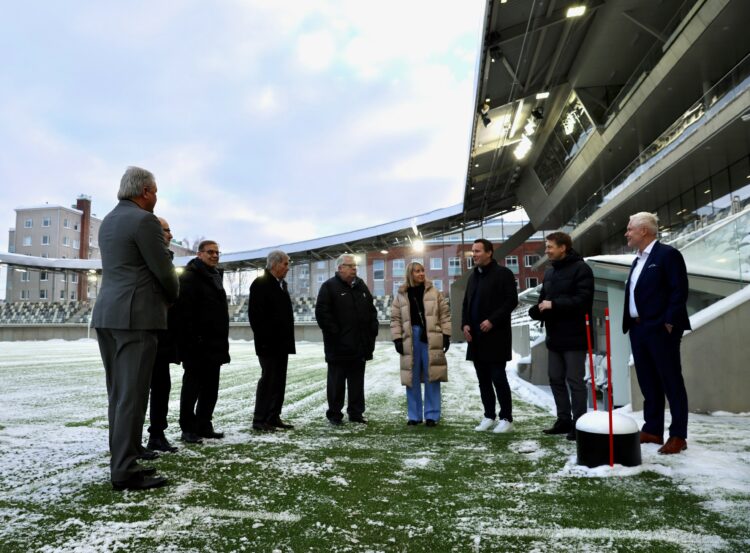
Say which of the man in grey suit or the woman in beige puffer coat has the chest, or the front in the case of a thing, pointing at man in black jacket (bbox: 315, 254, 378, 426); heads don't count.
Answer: the man in grey suit

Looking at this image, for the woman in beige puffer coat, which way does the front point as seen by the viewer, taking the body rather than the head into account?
toward the camera

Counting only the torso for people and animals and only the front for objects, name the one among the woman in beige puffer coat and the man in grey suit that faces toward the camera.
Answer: the woman in beige puffer coat

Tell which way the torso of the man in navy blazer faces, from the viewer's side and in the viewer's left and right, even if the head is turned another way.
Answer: facing the viewer and to the left of the viewer

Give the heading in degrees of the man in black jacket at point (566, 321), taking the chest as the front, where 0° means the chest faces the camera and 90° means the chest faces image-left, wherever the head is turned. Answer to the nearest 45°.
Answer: approximately 45°

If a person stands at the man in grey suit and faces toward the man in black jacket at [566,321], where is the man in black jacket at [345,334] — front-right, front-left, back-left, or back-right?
front-left

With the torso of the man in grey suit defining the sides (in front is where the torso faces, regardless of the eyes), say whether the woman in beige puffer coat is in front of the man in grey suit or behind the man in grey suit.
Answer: in front

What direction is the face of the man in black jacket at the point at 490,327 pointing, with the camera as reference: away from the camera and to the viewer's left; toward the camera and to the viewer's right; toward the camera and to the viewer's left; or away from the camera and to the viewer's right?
toward the camera and to the viewer's left

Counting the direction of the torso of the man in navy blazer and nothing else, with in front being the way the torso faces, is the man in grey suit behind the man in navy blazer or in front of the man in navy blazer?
in front

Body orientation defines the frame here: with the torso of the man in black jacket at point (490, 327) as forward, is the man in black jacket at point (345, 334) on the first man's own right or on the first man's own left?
on the first man's own right

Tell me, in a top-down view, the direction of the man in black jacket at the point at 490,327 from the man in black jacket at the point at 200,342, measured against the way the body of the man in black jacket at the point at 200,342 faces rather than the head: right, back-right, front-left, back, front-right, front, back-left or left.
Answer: front-left

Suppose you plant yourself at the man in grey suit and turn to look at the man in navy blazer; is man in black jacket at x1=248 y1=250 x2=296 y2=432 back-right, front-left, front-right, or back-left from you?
front-left

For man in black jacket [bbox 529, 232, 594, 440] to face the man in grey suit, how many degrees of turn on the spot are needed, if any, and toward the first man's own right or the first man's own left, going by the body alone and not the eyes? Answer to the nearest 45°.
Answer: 0° — they already face them

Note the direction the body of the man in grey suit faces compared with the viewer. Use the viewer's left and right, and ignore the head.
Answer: facing away from the viewer and to the right of the viewer

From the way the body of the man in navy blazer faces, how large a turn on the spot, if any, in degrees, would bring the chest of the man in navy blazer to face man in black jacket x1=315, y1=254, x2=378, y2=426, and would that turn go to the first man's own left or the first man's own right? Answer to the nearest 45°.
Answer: approximately 45° to the first man's own right

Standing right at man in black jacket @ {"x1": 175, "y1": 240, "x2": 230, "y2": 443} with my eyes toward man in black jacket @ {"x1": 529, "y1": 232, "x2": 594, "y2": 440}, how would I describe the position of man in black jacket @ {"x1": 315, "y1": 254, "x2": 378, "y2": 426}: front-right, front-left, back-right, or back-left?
front-left

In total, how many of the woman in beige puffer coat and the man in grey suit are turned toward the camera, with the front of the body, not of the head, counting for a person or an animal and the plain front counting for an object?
1

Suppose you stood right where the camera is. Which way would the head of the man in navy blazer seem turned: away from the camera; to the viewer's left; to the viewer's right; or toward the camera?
to the viewer's left
